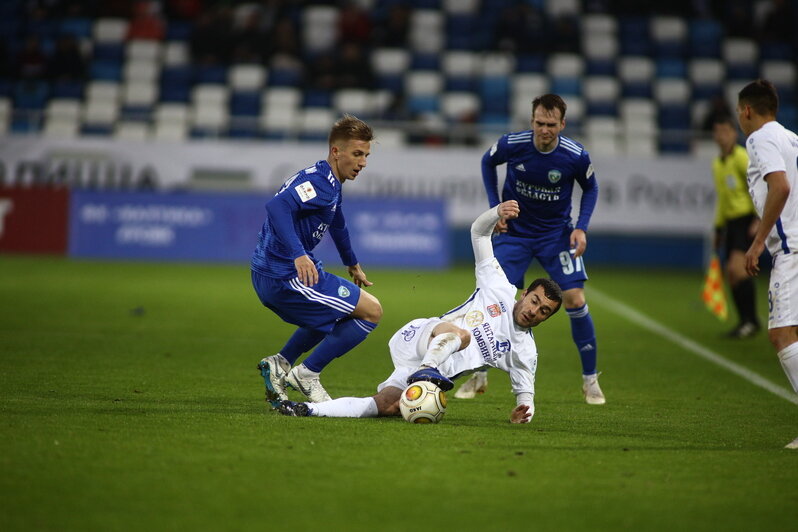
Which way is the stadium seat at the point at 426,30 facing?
toward the camera

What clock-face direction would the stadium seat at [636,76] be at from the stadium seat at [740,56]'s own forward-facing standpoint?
the stadium seat at [636,76] is roughly at 2 o'clock from the stadium seat at [740,56].

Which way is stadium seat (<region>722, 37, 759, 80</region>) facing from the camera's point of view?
toward the camera

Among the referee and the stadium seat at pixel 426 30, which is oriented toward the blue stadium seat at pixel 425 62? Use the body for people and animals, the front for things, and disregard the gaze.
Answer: the stadium seat

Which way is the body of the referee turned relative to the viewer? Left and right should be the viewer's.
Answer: facing the viewer and to the left of the viewer

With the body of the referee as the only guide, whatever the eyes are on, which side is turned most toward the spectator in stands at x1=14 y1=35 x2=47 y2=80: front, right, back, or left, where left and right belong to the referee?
right

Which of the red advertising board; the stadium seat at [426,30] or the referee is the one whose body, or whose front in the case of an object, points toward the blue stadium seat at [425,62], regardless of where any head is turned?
the stadium seat

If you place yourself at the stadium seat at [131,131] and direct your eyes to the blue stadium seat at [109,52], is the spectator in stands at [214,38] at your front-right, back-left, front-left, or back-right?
front-right

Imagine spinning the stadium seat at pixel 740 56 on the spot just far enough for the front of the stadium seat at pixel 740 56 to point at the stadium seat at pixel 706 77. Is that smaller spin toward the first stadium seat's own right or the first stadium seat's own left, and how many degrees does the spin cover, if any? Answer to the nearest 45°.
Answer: approximately 45° to the first stadium seat's own right

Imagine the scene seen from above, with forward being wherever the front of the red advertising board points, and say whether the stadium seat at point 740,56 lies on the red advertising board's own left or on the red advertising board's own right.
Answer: on the red advertising board's own left

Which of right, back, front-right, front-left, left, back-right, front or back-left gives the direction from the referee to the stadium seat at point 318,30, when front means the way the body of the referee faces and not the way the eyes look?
right

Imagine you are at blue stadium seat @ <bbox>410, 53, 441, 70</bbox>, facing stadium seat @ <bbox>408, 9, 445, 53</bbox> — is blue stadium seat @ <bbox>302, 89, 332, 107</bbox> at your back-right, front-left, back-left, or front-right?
back-left

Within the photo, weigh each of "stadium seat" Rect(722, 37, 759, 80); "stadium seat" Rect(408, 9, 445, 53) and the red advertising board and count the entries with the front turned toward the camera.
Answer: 3

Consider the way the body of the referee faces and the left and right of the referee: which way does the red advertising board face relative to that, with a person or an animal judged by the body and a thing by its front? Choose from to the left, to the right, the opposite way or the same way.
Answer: to the left

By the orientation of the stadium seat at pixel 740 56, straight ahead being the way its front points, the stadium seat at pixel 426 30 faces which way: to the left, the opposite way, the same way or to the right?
the same way

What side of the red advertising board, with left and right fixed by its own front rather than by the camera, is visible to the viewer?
front

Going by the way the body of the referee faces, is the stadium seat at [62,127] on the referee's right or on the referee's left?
on the referee's right
